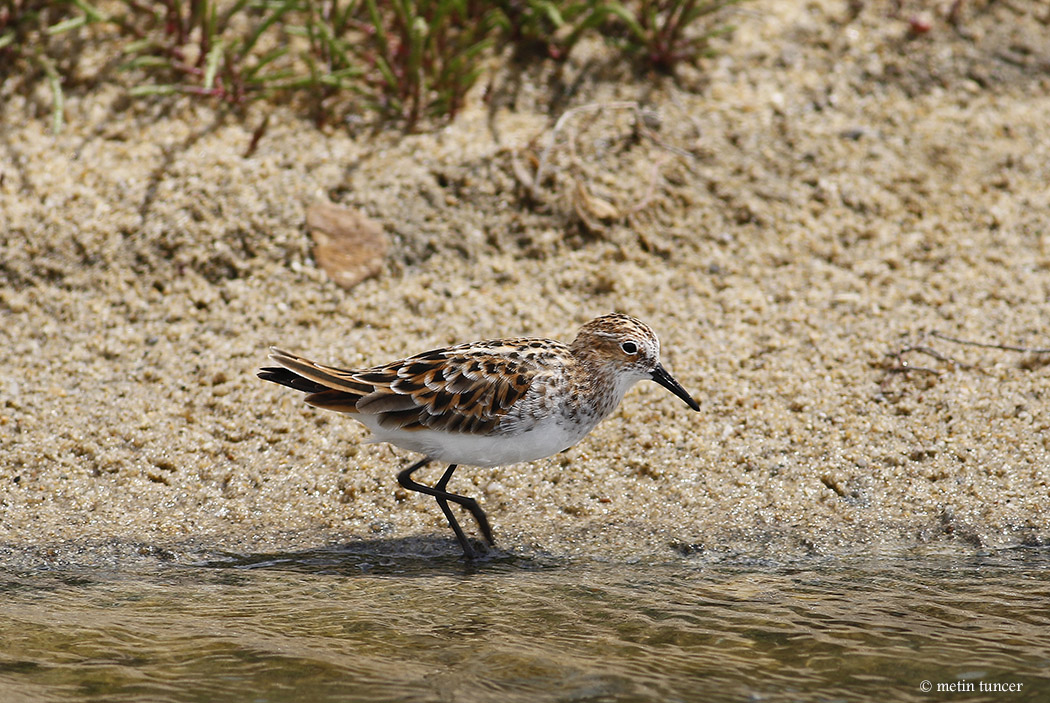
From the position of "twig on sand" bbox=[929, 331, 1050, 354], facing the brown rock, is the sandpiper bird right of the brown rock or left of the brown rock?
left

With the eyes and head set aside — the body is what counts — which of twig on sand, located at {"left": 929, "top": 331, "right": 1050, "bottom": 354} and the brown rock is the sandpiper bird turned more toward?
the twig on sand

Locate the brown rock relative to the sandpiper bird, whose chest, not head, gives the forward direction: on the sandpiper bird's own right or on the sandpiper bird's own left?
on the sandpiper bird's own left

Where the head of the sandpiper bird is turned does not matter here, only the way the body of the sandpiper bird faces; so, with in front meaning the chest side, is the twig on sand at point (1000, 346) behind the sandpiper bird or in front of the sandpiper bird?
in front

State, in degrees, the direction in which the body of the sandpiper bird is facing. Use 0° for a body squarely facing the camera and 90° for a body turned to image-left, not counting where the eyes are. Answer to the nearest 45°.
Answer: approximately 270°

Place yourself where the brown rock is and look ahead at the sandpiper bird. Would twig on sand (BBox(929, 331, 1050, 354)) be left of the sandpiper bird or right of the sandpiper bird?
left
